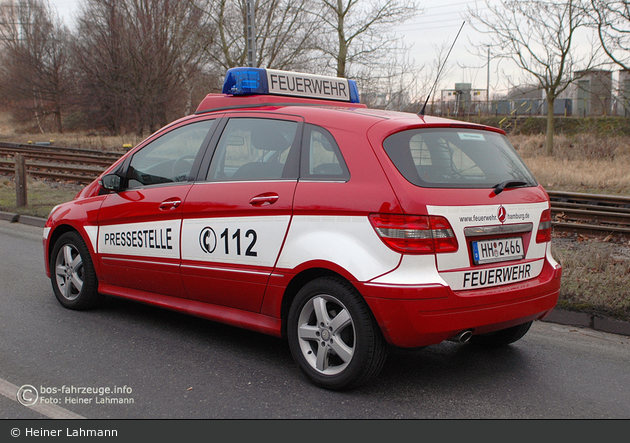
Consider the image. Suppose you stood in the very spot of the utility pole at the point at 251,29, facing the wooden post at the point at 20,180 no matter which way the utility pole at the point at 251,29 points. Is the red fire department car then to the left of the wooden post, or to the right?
left

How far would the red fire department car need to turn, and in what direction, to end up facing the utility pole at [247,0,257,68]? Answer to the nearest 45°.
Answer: approximately 45° to its right

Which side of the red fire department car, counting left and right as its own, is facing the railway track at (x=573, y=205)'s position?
right

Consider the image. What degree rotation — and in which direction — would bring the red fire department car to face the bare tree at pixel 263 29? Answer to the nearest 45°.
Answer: approximately 45° to its right

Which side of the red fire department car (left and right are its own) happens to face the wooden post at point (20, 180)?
front

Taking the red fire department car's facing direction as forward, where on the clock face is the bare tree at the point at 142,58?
The bare tree is roughly at 1 o'clock from the red fire department car.

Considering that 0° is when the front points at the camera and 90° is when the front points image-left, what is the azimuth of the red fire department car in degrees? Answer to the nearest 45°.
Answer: approximately 135°
